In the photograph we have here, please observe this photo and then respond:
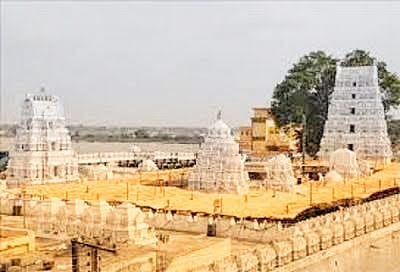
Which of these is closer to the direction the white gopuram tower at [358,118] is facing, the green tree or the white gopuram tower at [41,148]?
the white gopuram tower

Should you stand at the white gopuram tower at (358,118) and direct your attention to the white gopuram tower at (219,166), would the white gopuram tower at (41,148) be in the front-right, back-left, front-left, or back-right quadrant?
front-right

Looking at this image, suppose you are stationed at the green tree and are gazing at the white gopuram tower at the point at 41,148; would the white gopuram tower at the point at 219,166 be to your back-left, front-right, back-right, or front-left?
front-left

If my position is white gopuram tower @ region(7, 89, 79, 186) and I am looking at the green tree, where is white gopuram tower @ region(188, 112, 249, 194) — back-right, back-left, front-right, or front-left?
front-right

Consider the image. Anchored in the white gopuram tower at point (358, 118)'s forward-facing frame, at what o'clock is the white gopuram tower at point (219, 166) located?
the white gopuram tower at point (219, 166) is roughly at 1 o'clock from the white gopuram tower at point (358, 118).

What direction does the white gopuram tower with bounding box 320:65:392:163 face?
toward the camera

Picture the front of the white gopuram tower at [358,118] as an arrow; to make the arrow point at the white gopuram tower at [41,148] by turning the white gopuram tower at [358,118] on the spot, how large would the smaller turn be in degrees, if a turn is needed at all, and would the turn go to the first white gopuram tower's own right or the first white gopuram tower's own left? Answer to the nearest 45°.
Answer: approximately 45° to the first white gopuram tower's own right

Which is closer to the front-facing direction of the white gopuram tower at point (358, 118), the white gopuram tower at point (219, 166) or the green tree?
the white gopuram tower

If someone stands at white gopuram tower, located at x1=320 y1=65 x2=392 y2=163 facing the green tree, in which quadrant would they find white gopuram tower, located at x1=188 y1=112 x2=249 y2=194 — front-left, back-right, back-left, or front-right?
back-left
